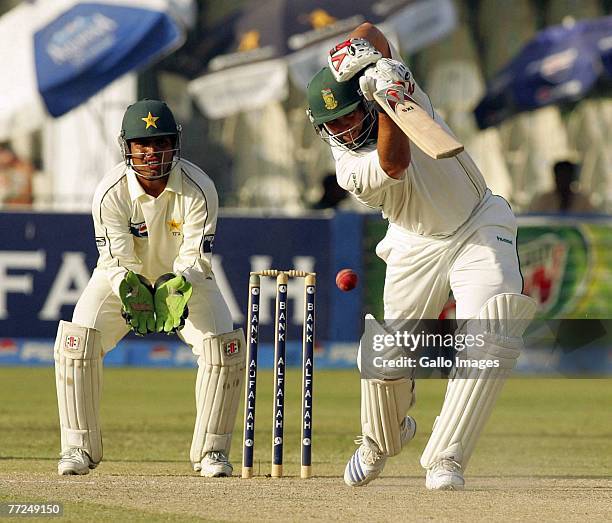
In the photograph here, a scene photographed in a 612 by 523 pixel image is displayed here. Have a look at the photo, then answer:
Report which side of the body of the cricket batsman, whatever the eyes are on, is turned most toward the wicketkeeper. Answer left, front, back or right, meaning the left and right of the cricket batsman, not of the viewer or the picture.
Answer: right

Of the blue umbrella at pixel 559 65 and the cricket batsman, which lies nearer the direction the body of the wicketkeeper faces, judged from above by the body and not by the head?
the cricket batsman

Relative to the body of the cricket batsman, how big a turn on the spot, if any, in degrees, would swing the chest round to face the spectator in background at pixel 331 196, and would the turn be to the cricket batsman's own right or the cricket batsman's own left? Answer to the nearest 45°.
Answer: approximately 180°

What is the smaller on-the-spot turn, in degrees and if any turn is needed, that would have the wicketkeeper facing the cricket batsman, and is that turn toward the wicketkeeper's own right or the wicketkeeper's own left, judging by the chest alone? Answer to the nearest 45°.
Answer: approximately 45° to the wicketkeeper's own left

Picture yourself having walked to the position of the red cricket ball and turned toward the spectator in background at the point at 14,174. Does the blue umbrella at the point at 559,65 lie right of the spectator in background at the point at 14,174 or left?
right

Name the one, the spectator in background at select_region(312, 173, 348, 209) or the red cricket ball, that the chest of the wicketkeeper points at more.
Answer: the red cricket ball

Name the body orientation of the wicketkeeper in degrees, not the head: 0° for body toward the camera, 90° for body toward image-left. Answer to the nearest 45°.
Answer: approximately 0°

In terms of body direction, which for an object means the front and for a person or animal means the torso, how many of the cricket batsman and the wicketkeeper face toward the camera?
2

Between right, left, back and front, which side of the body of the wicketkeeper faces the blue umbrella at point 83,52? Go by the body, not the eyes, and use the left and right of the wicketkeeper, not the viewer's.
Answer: back

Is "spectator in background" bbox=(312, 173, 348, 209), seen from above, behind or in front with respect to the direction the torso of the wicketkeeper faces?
behind
